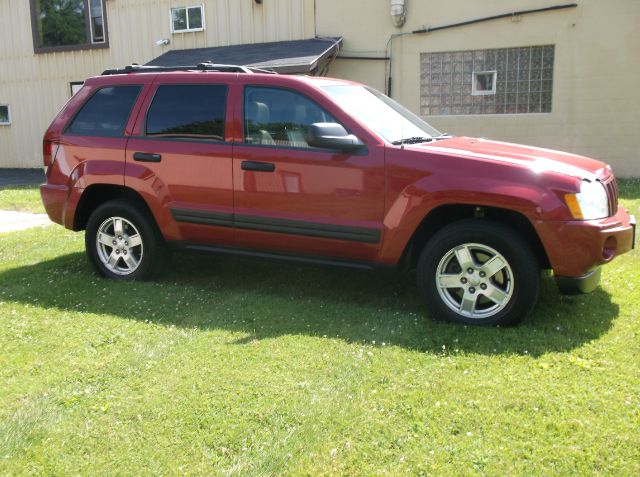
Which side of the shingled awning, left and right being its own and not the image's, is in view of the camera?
front

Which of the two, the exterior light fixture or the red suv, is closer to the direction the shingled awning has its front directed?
the red suv

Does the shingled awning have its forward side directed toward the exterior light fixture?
no

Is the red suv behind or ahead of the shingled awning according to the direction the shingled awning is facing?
ahead
